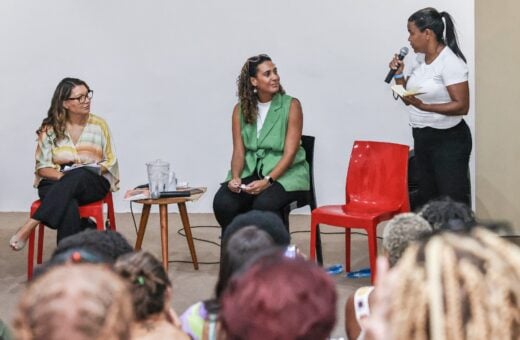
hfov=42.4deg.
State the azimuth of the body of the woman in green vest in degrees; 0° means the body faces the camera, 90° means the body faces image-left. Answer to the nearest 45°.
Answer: approximately 45°

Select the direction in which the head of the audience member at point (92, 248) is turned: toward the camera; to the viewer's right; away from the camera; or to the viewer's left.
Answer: away from the camera

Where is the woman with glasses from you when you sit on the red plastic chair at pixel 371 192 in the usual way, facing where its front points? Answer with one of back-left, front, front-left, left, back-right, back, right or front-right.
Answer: front-right

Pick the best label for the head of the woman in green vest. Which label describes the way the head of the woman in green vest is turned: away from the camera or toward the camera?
toward the camera

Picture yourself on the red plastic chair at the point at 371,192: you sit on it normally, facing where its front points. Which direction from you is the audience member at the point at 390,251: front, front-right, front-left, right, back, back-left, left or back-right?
front-left

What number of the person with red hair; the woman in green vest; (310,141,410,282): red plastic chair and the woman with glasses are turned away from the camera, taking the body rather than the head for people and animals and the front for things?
1

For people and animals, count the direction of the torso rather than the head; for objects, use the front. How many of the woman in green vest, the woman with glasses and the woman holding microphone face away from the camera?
0

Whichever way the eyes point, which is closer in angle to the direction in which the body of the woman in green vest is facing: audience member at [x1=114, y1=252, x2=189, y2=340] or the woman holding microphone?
the audience member

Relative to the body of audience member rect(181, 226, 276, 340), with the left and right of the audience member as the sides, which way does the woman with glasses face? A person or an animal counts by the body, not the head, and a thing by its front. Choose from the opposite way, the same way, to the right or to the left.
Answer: the opposite way

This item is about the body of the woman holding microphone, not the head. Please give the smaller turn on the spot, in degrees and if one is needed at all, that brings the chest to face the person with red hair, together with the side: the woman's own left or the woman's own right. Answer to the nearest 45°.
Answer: approximately 45° to the woman's own left

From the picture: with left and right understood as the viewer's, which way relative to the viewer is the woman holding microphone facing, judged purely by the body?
facing the viewer and to the left of the viewer

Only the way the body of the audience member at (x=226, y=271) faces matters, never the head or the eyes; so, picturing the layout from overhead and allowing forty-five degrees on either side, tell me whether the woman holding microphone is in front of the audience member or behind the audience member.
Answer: in front

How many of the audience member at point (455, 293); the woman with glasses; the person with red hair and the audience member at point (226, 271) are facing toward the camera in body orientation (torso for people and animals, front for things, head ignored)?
1

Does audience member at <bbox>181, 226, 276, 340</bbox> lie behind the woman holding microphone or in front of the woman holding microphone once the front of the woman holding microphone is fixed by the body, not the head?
in front

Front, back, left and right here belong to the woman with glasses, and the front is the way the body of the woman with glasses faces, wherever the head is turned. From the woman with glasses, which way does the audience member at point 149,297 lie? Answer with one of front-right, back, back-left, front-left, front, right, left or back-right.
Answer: front

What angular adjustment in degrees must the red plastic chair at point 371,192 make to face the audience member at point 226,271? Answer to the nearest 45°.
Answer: approximately 45° to its left

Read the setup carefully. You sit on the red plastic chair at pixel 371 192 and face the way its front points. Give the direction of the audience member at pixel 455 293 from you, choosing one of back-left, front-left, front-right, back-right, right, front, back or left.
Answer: front-left

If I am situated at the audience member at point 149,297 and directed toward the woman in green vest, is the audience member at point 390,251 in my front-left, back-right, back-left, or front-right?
front-right

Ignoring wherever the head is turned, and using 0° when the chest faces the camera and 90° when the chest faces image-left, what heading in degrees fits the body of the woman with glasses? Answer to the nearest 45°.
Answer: approximately 0°
